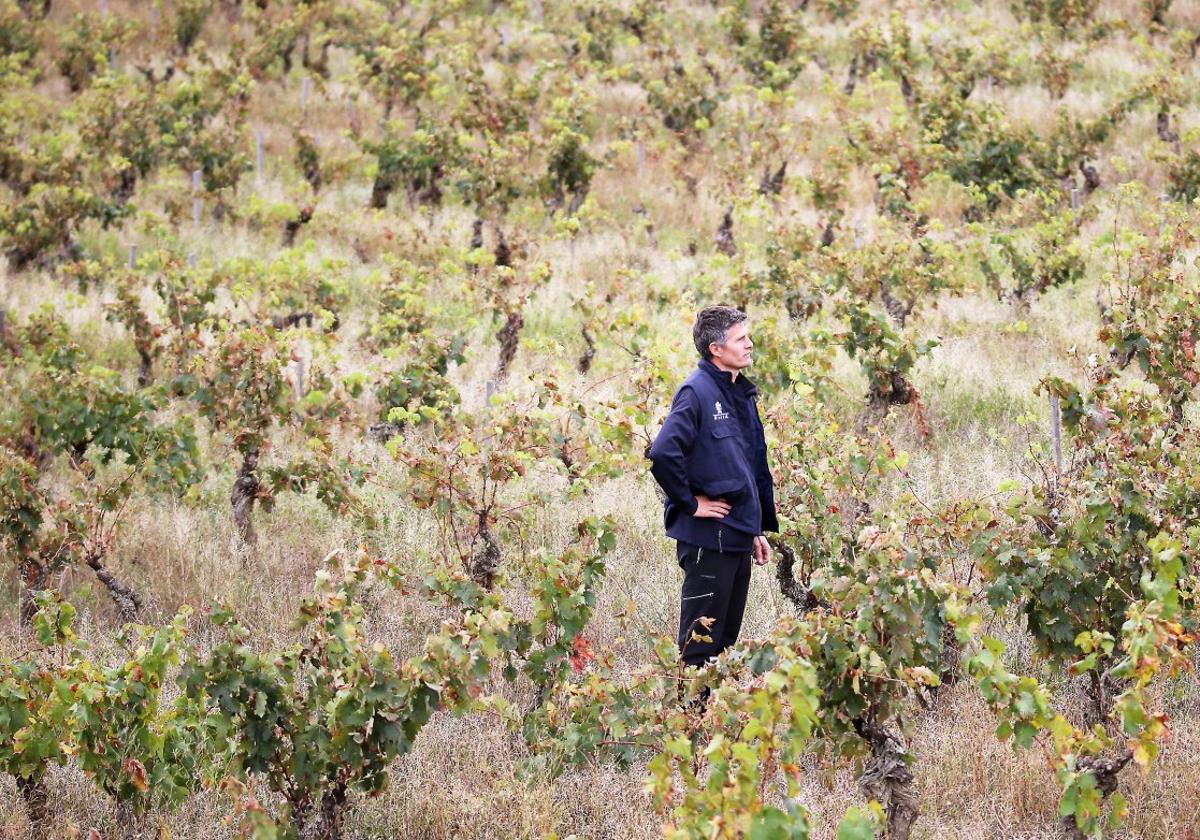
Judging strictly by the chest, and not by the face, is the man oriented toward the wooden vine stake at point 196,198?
no

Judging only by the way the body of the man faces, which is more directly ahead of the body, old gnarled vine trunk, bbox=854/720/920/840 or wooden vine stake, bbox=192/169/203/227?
the old gnarled vine trunk

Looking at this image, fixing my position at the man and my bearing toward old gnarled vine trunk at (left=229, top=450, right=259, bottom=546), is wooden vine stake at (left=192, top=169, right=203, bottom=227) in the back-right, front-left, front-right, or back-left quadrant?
front-right

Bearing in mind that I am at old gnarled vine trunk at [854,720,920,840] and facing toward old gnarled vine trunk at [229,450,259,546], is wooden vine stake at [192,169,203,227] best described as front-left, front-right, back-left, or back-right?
front-right

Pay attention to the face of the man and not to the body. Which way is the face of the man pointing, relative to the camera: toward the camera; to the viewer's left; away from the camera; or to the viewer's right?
to the viewer's right

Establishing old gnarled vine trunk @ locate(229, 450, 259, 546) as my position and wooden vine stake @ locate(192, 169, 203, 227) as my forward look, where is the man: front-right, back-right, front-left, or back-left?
back-right

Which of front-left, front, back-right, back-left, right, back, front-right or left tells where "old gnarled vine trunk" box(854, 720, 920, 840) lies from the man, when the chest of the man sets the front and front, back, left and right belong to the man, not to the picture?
front

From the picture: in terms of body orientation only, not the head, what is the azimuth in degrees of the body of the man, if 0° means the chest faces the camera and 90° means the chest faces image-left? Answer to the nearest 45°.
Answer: approximately 315°

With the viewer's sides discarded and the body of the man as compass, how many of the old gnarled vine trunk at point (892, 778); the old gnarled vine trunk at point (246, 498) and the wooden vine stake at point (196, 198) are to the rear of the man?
2

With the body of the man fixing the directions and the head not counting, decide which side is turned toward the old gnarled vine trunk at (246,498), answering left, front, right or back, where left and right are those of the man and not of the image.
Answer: back
